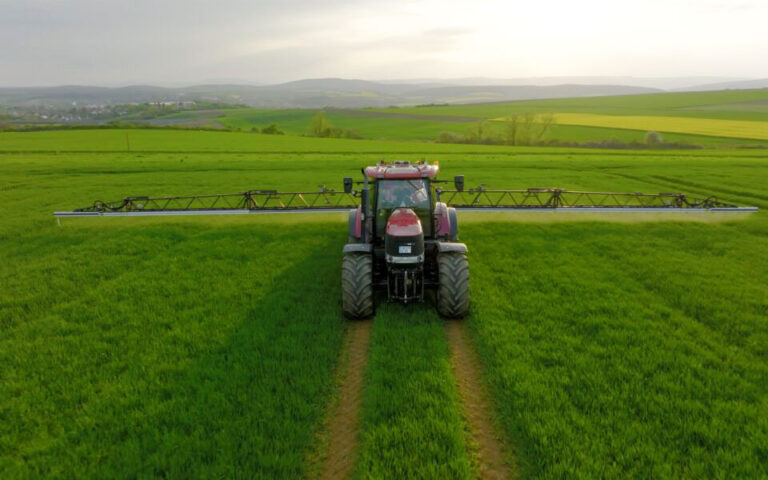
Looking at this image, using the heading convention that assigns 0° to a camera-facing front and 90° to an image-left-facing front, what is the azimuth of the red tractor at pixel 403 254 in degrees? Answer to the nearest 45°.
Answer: approximately 0°
